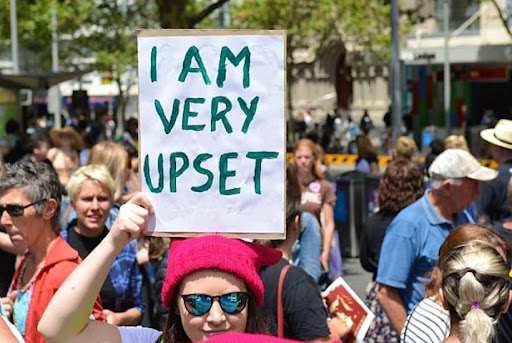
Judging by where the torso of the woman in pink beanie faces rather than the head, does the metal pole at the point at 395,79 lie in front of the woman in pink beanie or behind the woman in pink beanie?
behind

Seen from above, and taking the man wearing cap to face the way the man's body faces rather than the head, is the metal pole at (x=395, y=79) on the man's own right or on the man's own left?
on the man's own left

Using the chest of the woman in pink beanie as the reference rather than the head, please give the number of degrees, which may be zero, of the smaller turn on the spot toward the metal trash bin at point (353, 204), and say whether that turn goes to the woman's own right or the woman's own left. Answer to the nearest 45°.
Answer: approximately 180°

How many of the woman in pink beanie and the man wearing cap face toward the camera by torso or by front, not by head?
1

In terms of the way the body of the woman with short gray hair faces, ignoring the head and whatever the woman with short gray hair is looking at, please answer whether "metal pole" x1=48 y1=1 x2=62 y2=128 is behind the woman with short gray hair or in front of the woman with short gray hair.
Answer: behind

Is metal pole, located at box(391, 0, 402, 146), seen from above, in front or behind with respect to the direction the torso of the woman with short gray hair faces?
behind

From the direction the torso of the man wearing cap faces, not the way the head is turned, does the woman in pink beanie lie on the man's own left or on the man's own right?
on the man's own right

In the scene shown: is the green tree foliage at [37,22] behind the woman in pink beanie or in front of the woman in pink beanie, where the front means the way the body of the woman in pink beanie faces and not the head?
behind

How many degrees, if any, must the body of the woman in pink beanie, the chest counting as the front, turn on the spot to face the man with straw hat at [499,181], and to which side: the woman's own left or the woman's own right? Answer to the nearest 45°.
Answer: approximately 135° to the woman's own left
